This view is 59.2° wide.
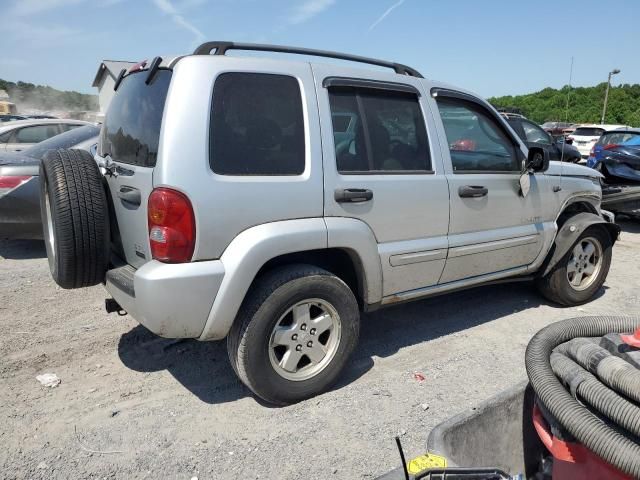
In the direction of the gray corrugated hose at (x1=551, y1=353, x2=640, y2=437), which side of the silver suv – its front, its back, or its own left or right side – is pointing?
right

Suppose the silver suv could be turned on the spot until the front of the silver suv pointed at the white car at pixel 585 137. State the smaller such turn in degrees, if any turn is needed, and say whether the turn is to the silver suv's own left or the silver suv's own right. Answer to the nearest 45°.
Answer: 0° — it already faces it

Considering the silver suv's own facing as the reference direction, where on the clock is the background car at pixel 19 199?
The background car is roughly at 9 o'clock from the silver suv.

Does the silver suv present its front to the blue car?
yes

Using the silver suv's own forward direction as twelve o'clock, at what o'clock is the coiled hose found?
The coiled hose is roughly at 3 o'clock from the silver suv.

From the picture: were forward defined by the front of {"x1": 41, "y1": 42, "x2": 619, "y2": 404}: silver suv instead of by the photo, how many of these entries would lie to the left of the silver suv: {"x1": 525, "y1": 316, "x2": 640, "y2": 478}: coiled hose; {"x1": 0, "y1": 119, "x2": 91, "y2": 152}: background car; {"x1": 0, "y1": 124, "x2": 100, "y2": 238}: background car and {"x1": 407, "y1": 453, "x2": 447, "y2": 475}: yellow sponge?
2

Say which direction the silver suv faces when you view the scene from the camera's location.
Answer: facing away from the viewer and to the right of the viewer

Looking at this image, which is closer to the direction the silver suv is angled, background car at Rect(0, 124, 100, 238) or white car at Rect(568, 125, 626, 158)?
the white car

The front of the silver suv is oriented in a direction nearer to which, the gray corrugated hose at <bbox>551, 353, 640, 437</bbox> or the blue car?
the blue car

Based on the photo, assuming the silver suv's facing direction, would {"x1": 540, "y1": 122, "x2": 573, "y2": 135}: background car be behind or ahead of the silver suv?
ahead

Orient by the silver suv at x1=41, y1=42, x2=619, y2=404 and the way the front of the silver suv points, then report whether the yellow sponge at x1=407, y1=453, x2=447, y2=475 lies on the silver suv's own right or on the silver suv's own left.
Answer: on the silver suv's own right

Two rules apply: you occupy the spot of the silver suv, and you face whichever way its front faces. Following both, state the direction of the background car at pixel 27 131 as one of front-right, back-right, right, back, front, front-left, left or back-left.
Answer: left

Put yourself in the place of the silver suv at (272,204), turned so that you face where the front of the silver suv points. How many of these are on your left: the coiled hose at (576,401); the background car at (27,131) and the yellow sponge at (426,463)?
1
